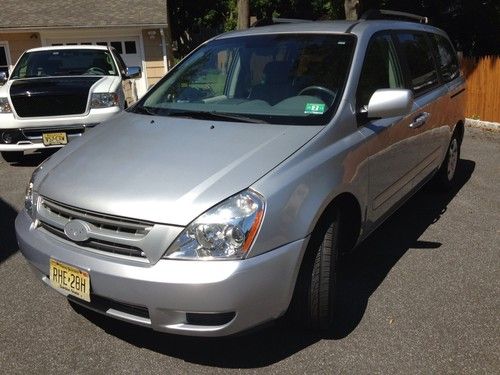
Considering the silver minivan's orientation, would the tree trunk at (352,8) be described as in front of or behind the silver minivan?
behind

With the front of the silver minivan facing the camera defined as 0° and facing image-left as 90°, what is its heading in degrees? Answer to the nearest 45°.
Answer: approximately 45°
